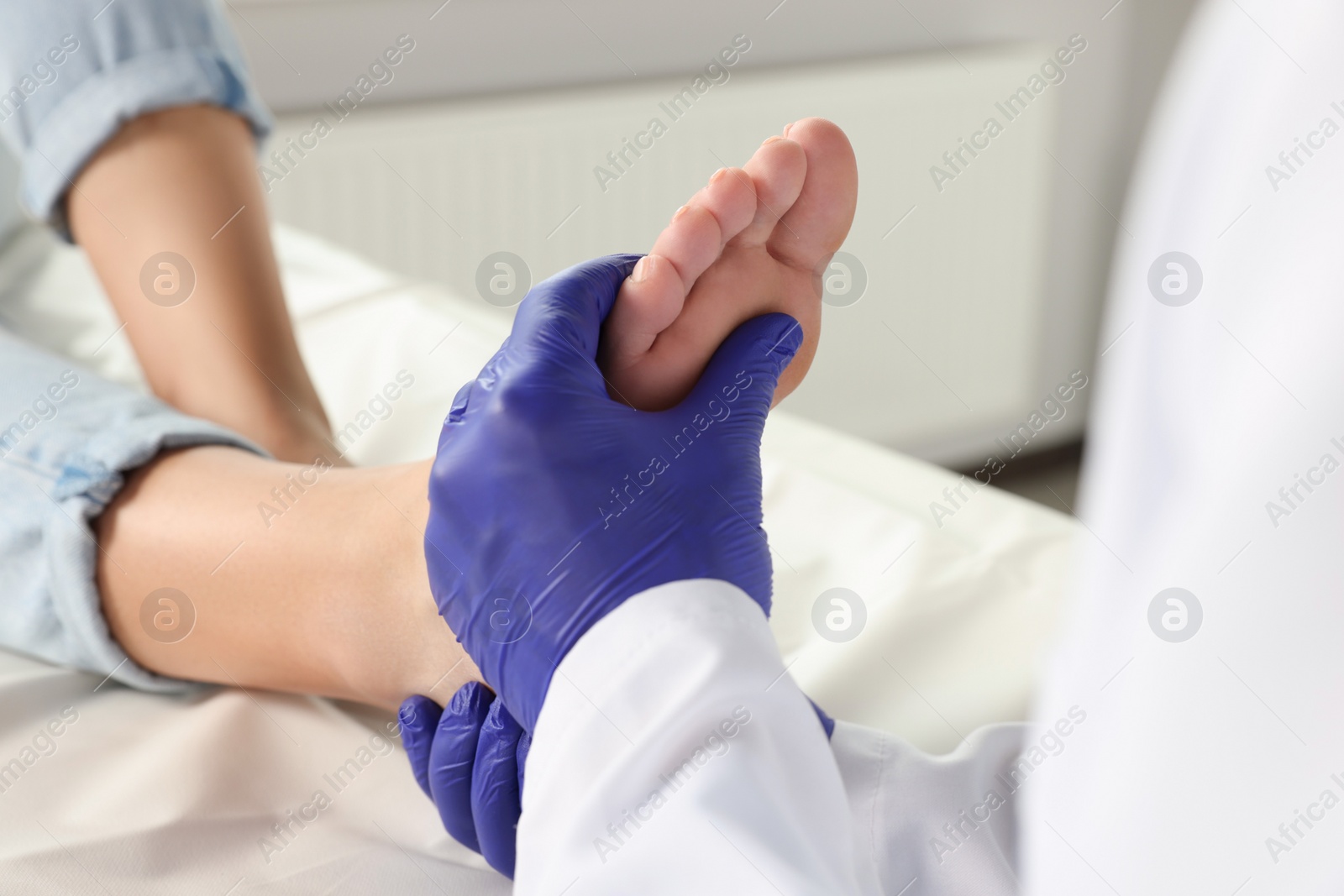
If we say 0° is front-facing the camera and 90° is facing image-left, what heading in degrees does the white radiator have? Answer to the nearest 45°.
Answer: approximately 45°
